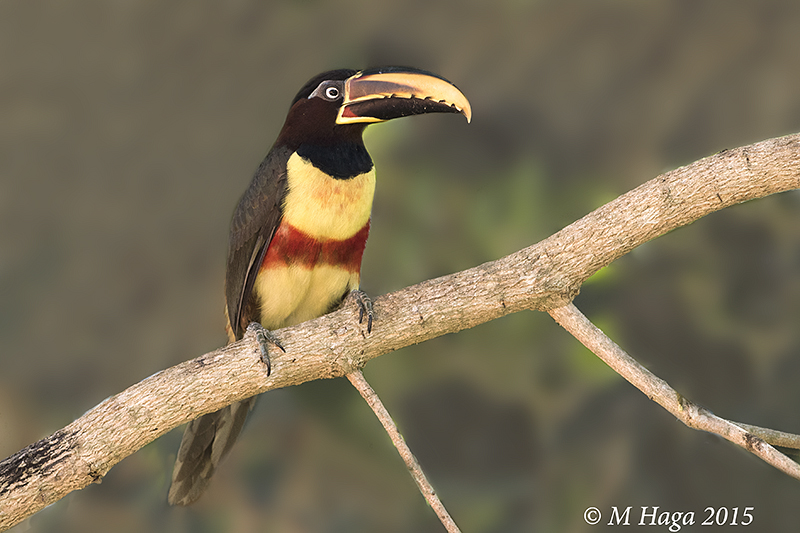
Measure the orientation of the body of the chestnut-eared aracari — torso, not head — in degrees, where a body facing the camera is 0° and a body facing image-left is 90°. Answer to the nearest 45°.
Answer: approximately 315°
